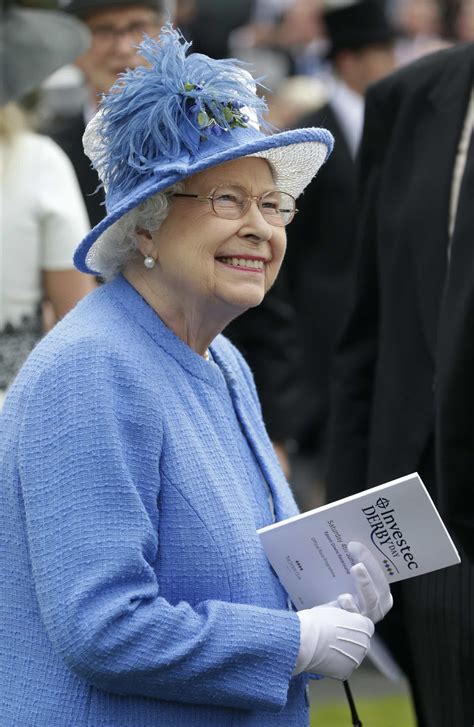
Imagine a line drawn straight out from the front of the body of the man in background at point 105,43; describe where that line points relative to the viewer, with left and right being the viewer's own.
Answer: facing the viewer

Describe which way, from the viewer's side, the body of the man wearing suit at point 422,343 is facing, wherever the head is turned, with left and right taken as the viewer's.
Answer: facing the viewer and to the left of the viewer

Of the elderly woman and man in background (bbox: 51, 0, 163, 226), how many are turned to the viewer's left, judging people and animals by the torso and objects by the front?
0

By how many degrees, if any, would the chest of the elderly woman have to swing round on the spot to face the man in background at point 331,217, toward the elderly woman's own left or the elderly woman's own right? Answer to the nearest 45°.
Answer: approximately 135° to the elderly woman's own left

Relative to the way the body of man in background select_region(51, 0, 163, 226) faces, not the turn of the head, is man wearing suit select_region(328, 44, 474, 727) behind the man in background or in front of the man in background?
in front

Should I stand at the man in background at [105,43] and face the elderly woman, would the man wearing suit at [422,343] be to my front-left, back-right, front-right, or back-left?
front-left

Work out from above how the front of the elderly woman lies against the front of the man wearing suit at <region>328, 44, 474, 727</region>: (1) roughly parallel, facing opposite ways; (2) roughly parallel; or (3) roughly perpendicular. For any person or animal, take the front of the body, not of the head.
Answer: roughly perpendicular

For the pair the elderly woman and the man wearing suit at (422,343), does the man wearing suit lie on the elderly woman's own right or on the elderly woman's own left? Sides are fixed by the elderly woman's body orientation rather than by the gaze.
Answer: on the elderly woman's own left

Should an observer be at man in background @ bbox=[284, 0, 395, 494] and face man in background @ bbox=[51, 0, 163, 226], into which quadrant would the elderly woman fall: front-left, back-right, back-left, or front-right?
front-left

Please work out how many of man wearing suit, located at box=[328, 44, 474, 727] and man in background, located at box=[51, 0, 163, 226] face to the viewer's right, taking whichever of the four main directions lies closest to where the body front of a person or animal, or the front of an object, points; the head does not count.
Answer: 0

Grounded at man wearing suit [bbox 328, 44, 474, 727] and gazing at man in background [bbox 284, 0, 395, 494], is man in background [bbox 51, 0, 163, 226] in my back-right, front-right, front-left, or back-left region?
front-left

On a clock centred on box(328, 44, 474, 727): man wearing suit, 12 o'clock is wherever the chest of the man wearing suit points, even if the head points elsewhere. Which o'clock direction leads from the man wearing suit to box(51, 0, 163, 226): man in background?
The man in background is roughly at 3 o'clock from the man wearing suit.

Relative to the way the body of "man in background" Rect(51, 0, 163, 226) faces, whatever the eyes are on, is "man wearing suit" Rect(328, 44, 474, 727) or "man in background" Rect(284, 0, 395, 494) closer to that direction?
the man wearing suit
